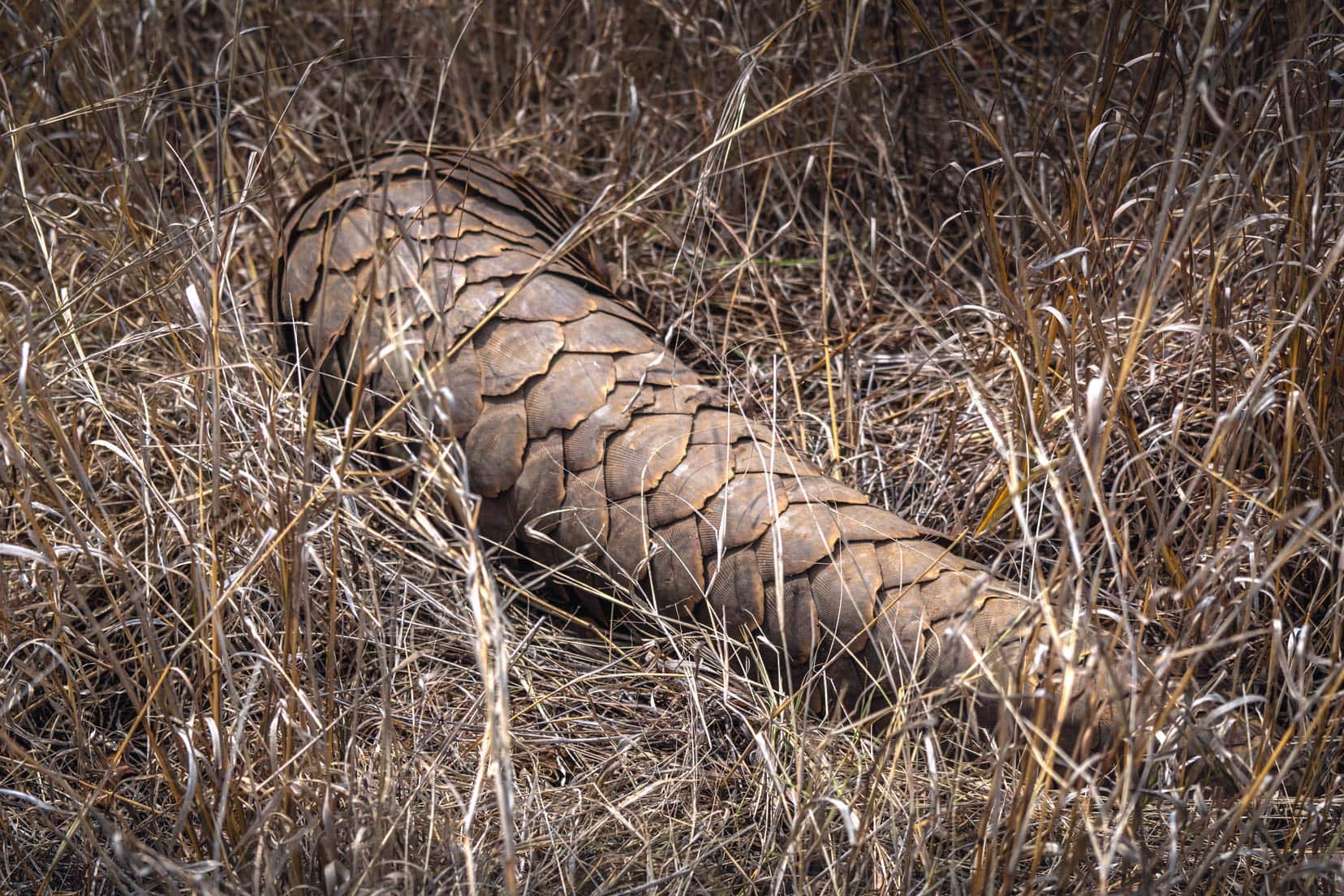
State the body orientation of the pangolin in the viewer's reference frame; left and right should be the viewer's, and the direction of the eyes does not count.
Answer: facing away from the viewer and to the left of the viewer
